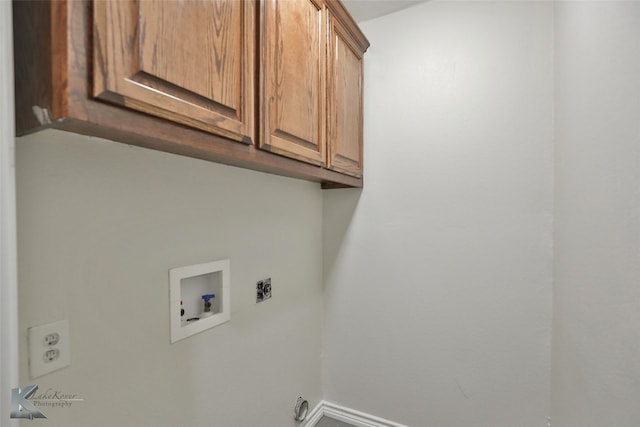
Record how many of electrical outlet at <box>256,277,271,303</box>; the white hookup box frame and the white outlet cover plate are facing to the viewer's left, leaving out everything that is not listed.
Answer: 0

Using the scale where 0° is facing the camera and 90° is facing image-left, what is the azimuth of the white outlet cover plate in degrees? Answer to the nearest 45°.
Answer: approximately 315°

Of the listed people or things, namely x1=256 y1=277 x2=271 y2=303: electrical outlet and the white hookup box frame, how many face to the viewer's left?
0

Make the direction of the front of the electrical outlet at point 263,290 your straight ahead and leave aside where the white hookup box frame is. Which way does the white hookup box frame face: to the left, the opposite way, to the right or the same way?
the same way

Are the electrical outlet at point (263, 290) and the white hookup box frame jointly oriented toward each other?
no

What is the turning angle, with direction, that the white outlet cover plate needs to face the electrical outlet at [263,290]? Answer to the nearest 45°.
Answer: approximately 45° to its left

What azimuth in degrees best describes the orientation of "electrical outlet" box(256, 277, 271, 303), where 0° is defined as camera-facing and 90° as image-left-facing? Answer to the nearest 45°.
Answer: approximately 315°

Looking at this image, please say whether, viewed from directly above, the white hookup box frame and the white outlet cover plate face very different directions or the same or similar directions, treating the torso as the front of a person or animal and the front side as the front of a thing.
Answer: same or similar directions

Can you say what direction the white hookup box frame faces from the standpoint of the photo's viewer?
facing the viewer and to the right of the viewer
